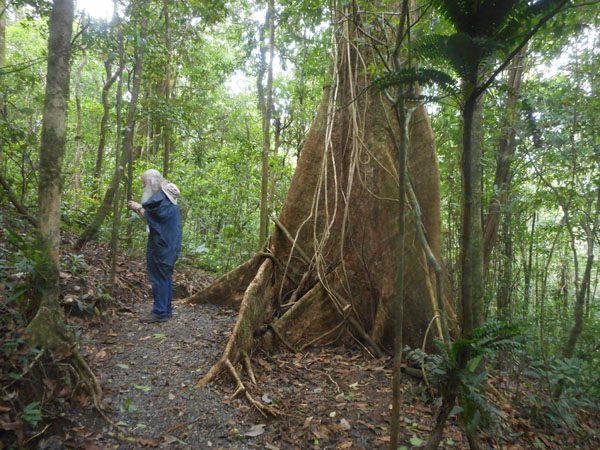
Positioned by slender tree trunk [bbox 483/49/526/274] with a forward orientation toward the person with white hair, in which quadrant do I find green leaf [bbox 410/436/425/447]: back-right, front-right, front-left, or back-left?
front-left

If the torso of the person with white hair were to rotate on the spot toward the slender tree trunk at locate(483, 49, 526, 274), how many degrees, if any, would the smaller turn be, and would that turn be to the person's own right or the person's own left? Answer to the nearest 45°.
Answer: approximately 180°

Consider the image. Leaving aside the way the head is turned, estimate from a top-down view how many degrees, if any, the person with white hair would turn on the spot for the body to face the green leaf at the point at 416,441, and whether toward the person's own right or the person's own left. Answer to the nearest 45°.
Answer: approximately 135° to the person's own left

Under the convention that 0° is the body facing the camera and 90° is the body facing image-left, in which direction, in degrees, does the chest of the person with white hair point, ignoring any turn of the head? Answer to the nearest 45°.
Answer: approximately 90°

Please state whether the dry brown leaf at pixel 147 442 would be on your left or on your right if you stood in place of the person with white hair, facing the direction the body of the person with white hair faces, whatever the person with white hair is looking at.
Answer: on your left

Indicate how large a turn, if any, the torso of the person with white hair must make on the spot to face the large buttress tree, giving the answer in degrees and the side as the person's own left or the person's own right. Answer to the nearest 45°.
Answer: approximately 180°

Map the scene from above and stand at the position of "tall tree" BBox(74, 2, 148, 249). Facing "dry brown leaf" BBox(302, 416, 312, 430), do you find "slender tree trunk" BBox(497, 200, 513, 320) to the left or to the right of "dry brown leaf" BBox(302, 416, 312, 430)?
left

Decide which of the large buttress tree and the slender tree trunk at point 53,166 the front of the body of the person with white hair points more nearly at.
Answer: the slender tree trunk

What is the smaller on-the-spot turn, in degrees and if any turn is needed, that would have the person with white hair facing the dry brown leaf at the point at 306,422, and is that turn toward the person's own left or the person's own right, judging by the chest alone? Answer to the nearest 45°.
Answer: approximately 135° to the person's own left
